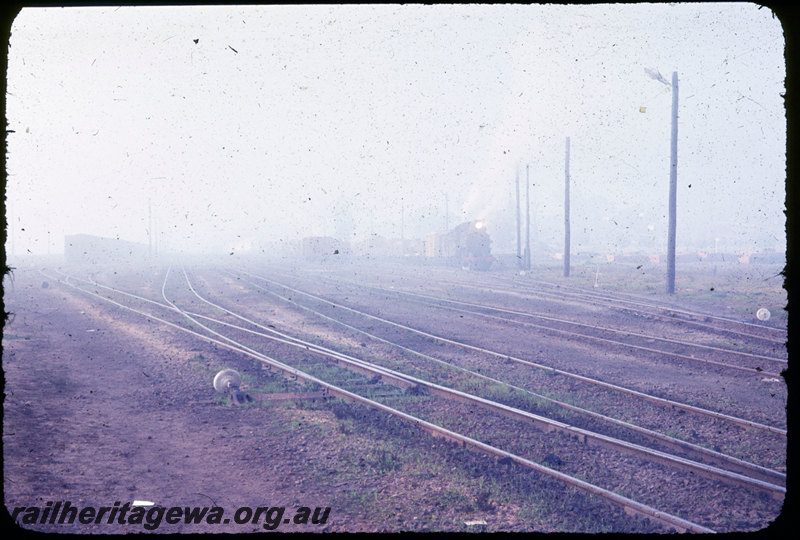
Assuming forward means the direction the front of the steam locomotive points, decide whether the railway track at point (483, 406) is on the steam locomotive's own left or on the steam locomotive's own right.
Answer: on the steam locomotive's own right

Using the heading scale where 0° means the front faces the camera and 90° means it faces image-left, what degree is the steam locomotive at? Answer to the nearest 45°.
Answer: approximately 315°
